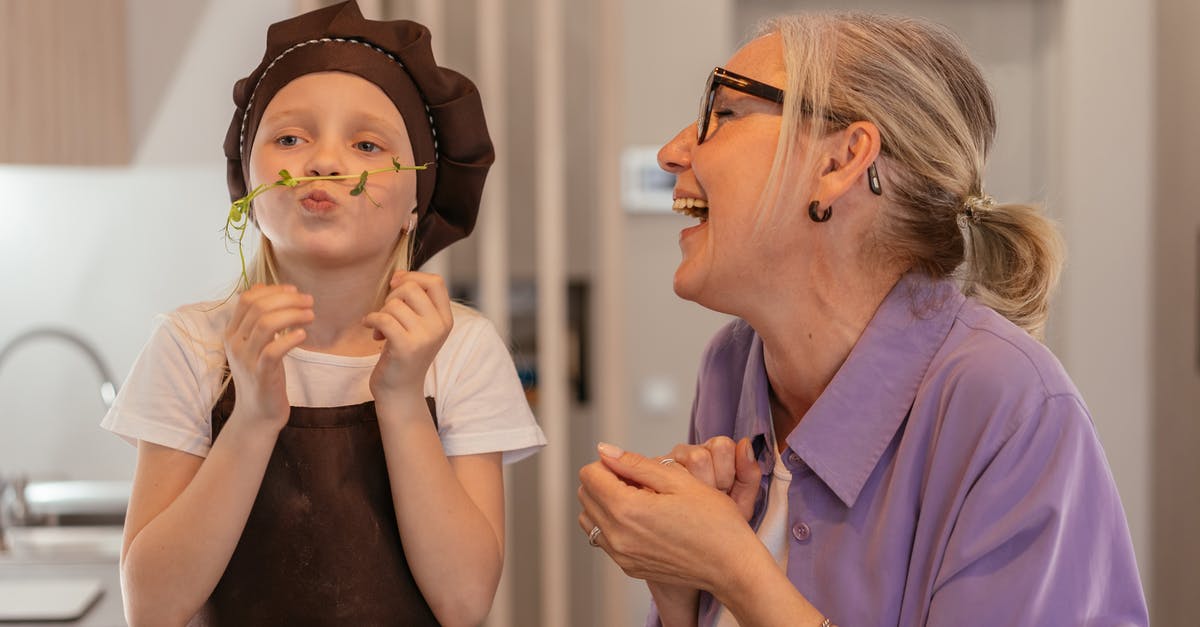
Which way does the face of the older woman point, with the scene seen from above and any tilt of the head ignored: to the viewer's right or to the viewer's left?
to the viewer's left

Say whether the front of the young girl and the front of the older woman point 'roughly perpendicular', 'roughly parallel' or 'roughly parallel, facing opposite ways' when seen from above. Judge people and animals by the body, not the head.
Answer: roughly perpendicular

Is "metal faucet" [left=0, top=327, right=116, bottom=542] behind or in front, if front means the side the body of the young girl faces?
behind

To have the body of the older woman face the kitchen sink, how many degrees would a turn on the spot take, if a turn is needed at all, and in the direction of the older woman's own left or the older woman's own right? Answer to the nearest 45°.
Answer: approximately 45° to the older woman's own right

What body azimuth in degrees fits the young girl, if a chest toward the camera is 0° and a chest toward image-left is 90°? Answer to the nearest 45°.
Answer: approximately 0°

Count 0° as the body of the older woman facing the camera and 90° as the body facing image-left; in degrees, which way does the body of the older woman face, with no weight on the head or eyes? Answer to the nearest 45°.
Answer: approximately 45°

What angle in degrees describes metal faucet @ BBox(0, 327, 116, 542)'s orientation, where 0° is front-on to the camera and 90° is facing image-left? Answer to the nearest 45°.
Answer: approximately 270°

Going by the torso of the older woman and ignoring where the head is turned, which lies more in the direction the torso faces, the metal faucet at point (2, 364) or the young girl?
the young girl

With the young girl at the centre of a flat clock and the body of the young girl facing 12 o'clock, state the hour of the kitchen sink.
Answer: The kitchen sink is roughly at 5 o'clock from the young girl.

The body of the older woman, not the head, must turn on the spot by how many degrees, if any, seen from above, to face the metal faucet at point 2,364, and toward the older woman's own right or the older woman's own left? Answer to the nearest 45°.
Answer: approximately 45° to the older woman's own right
